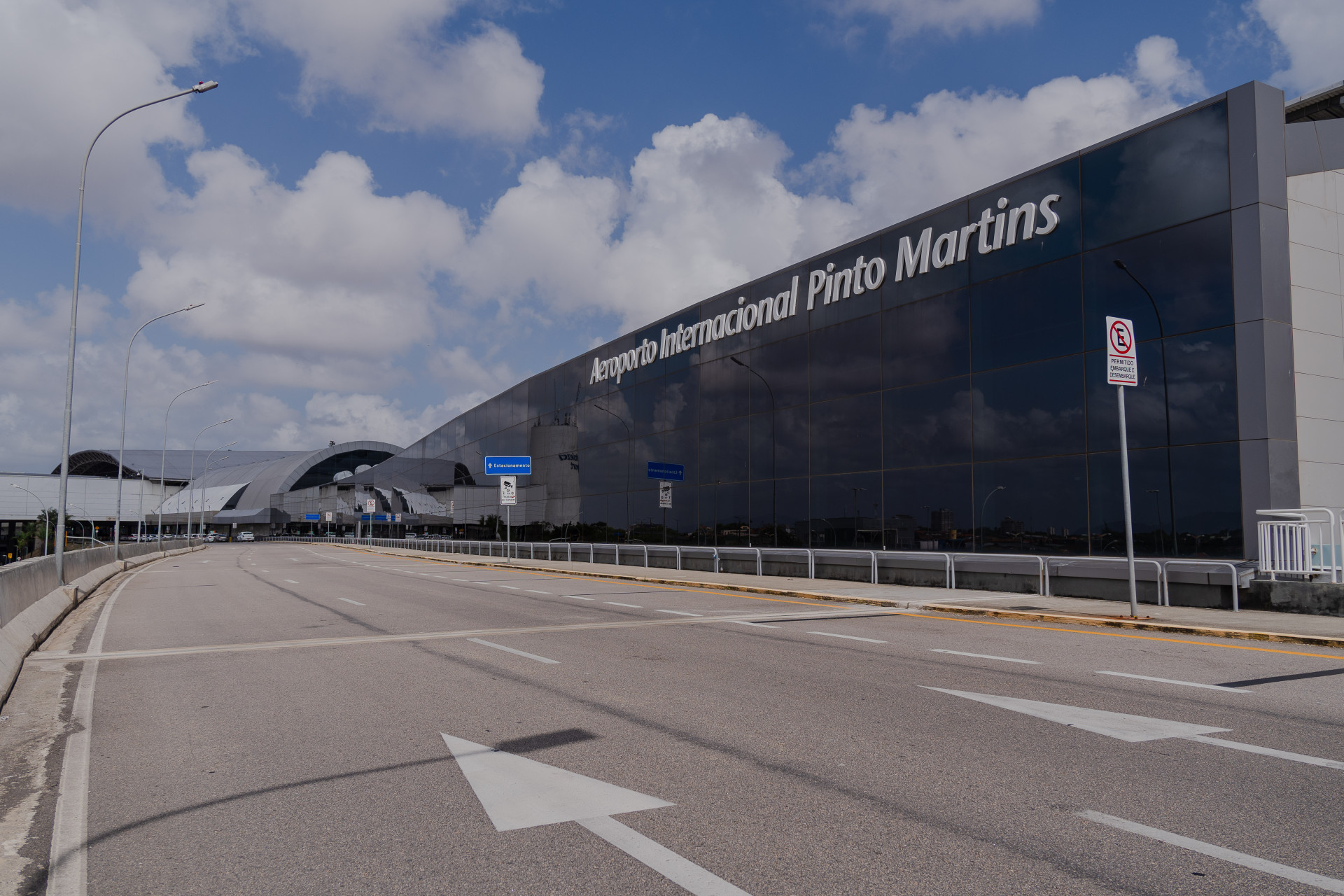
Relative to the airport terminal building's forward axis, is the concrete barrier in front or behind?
in front

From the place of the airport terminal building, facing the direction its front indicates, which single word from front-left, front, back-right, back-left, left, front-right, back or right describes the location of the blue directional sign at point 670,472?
right

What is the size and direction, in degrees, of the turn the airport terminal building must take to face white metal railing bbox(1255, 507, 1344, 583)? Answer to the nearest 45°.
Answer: approximately 45° to its left

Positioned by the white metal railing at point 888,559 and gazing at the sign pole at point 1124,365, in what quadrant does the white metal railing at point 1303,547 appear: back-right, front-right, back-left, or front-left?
front-left
